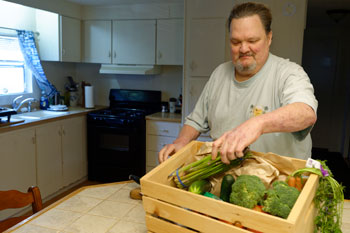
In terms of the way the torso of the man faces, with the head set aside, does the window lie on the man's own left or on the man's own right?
on the man's own right

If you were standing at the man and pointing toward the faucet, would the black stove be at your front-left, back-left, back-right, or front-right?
front-right

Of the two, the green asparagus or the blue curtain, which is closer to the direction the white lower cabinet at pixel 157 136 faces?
the green asparagus

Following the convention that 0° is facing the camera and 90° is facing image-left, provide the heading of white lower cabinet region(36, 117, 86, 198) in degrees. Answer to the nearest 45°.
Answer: approximately 315°

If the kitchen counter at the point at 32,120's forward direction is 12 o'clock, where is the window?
The window is roughly at 7 o'clock from the kitchen counter.

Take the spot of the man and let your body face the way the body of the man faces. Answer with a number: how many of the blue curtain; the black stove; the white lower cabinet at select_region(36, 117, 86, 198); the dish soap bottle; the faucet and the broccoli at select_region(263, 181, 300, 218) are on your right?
5

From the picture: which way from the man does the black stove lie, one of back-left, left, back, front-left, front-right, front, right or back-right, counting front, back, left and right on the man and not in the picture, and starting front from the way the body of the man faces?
right

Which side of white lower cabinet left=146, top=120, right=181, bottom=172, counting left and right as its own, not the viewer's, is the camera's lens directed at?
front

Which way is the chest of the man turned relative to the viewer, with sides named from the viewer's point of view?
facing the viewer and to the left of the viewer

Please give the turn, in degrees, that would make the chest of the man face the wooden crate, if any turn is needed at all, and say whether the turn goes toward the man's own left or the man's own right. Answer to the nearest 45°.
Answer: approximately 45° to the man's own left

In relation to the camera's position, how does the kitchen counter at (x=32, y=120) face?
facing the viewer and to the right of the viewer

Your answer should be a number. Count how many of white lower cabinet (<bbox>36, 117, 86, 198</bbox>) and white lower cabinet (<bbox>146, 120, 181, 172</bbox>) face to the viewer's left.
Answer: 0

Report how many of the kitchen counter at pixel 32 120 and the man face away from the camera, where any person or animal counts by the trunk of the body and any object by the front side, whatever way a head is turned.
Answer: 0

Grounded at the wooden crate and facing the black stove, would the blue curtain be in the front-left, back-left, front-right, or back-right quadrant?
front-left

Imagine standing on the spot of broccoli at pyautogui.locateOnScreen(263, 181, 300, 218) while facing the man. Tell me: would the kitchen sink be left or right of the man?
left
